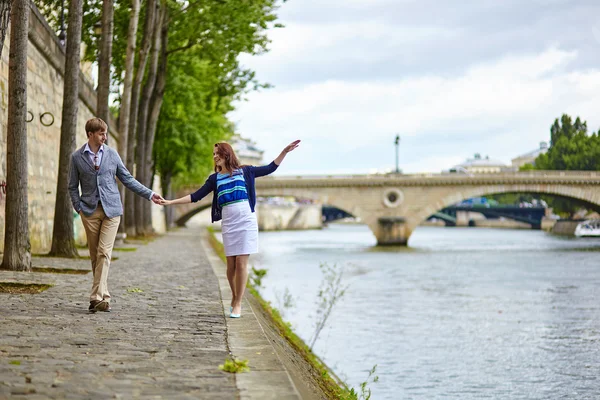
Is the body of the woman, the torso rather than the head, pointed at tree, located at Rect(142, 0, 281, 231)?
no

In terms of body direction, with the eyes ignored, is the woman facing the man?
no

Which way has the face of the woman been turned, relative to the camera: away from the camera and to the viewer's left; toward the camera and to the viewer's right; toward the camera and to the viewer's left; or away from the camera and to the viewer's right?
toward the camera and to the viewer's left

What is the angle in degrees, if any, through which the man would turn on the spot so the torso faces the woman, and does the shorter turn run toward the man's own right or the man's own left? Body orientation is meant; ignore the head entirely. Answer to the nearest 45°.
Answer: approximately 90° to the man's own left

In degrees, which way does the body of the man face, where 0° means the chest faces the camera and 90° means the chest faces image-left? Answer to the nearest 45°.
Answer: approximately 0°

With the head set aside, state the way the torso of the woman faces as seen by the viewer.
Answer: toward the camera

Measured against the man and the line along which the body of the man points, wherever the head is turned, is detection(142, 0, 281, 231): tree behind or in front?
behind

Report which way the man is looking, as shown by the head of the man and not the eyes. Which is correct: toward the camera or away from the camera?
toward the camera

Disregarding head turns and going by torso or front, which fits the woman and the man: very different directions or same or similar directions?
same or similar directions

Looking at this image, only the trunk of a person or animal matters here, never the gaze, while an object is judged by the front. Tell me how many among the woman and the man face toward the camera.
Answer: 2
